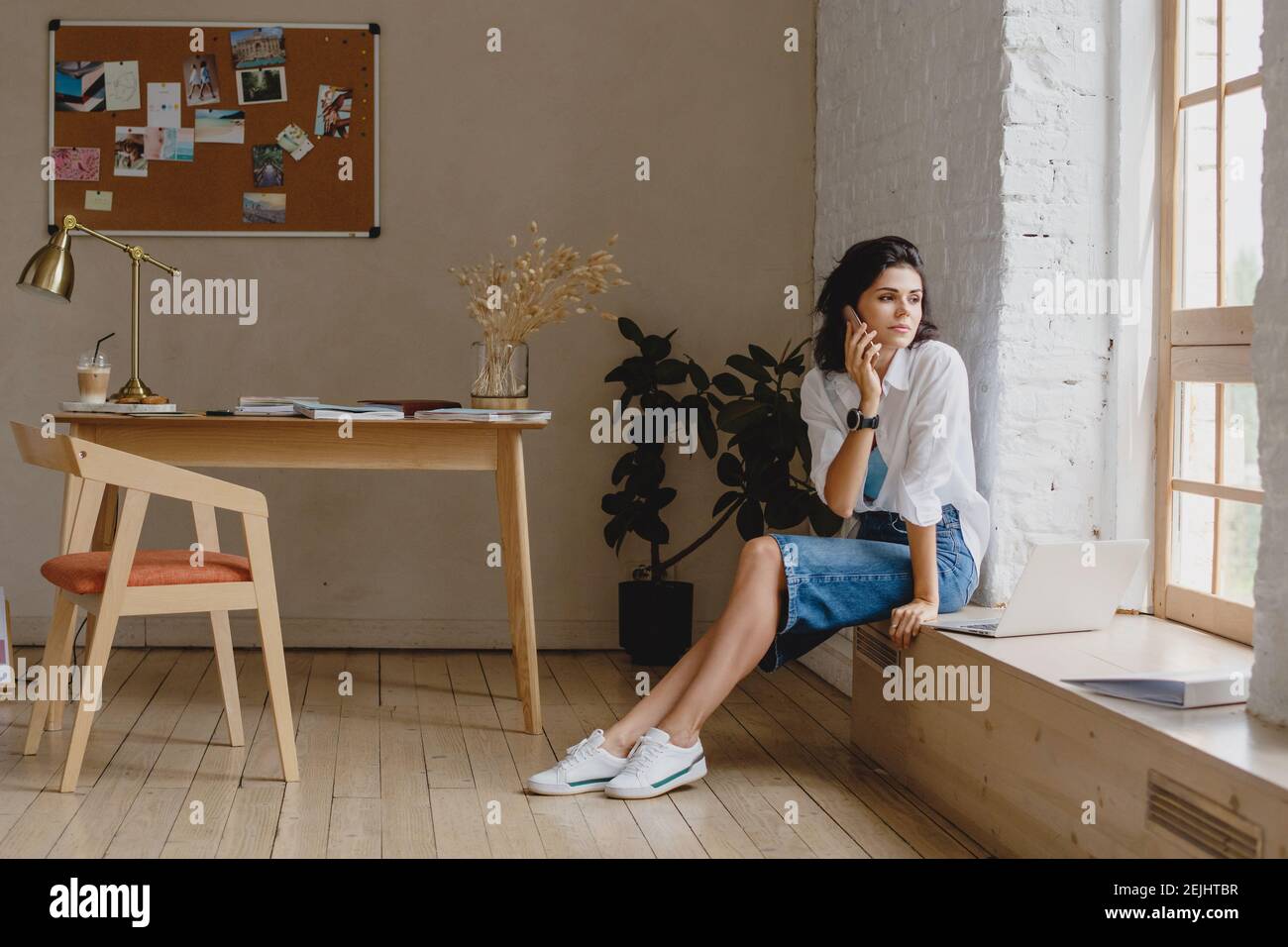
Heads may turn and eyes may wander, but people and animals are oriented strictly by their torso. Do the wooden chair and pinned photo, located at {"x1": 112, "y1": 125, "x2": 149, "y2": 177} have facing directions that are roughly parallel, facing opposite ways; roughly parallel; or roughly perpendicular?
roughly perpendicular

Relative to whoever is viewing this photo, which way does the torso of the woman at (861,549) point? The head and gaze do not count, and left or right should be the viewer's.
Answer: facing the viewer and to the left of the viewer

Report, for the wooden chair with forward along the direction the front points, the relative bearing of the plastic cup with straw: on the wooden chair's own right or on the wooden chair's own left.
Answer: on the wooden chair's own left

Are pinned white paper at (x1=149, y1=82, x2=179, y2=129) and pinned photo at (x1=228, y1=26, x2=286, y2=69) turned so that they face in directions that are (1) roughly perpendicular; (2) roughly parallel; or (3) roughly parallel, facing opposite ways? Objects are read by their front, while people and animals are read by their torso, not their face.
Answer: roughly parallel

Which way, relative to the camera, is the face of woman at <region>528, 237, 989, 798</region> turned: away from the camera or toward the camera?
toward the camera

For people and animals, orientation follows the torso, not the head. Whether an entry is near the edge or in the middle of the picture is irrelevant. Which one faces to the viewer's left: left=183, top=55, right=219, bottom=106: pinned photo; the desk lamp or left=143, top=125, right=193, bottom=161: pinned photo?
the desk lamp

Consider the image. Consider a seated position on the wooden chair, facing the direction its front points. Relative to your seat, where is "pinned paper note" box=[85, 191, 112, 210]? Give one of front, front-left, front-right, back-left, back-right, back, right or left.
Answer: left

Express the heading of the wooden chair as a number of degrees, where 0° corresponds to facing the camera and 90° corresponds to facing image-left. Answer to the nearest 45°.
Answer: approximately 270°

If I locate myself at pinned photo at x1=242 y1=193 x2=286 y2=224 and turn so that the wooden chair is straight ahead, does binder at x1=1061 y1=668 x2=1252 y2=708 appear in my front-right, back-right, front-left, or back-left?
front-left

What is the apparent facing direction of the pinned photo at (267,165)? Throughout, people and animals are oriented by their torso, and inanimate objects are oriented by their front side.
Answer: toward the camera

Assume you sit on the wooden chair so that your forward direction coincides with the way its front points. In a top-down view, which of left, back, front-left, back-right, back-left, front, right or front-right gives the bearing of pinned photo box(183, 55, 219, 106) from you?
left

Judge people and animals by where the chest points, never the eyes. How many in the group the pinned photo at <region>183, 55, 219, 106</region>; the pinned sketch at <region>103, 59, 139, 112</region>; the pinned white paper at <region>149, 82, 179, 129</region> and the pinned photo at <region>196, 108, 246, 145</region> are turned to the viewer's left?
0

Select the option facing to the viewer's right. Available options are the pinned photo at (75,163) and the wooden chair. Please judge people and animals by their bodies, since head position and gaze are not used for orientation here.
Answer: the wooden chair

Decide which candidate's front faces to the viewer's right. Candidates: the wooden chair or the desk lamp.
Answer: the wooden chair
